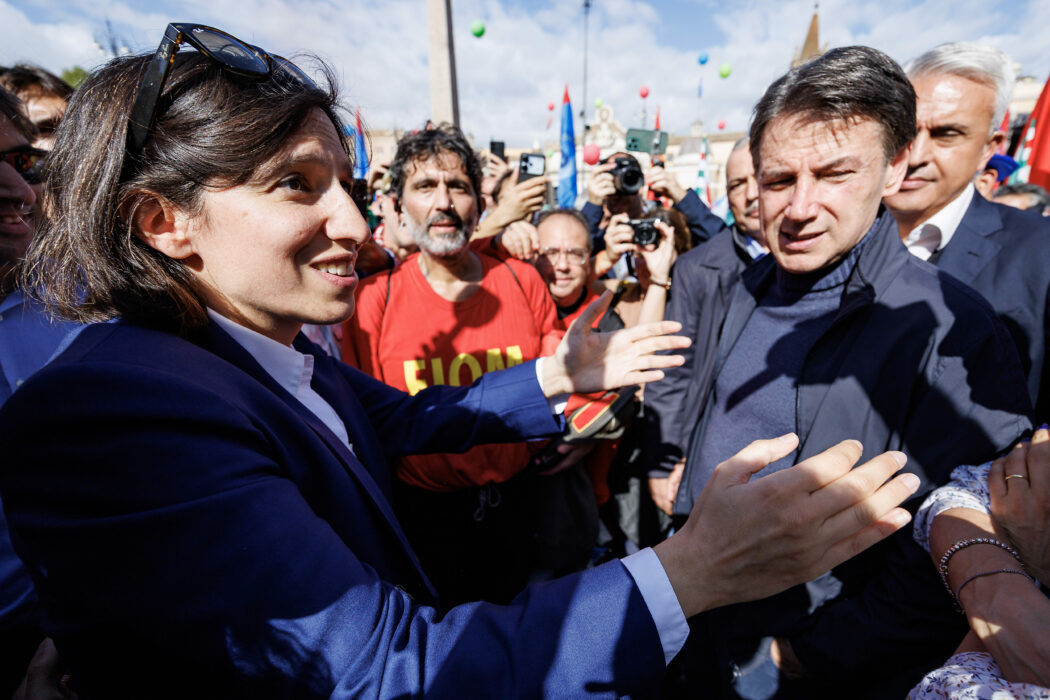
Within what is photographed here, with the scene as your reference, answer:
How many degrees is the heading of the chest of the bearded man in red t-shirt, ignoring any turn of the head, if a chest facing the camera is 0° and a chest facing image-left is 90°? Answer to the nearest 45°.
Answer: approximately 0°

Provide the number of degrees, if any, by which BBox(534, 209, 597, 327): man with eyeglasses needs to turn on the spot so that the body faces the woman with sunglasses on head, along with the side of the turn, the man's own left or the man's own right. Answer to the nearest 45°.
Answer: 0° — they already face them

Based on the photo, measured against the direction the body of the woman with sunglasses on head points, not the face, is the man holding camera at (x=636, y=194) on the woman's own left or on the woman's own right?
on the woman's own left

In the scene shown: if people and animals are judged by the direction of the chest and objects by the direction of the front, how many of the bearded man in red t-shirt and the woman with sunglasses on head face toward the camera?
1

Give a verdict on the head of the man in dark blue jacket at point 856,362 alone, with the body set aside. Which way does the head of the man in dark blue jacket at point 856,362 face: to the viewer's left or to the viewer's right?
to the viewer's left

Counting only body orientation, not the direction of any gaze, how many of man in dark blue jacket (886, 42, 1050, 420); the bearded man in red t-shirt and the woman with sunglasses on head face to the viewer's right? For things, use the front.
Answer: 1

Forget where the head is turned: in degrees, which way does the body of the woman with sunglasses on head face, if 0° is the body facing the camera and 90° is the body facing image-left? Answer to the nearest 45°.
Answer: approximately 270°
